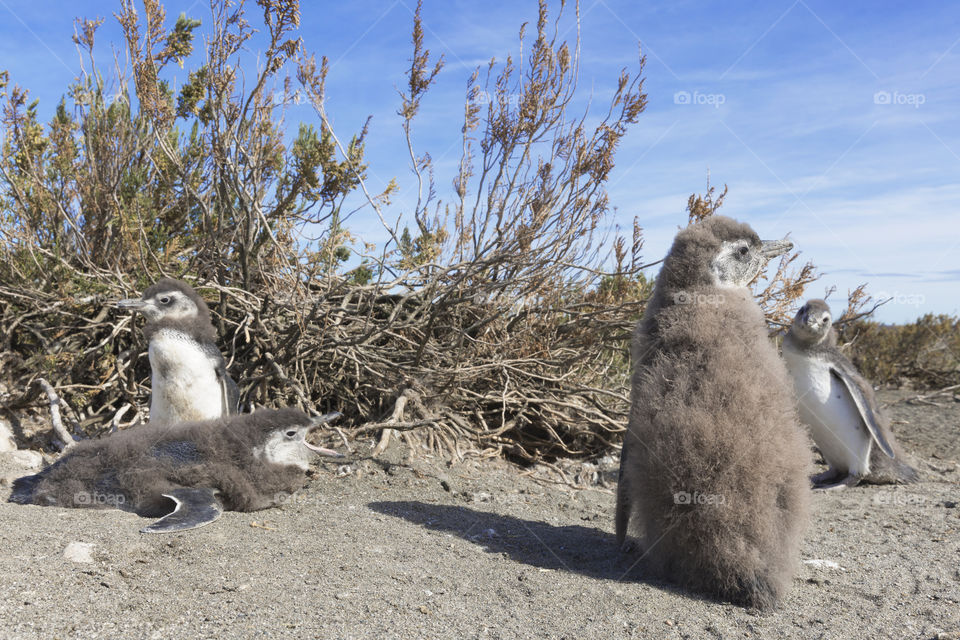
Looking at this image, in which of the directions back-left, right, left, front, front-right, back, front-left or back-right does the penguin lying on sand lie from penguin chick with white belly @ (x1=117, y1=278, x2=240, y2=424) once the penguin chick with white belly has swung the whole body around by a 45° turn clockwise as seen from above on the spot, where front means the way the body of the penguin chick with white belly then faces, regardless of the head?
left

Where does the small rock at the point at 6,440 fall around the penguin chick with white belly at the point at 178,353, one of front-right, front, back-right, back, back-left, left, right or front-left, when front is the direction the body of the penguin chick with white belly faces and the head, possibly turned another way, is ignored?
right

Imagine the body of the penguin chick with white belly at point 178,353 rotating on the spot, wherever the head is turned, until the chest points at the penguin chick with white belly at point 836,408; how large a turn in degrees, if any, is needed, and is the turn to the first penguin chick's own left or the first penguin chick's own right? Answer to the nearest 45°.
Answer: approximately 135° to the first penguin chick's own left

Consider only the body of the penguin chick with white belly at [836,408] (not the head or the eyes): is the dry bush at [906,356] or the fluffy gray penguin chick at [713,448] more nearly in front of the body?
the fluffy gray penguin chick

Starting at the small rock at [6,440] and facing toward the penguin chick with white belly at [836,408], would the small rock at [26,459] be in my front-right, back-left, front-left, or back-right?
front-right

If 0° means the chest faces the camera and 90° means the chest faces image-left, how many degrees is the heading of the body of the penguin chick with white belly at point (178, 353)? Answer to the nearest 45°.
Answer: approximately 45°

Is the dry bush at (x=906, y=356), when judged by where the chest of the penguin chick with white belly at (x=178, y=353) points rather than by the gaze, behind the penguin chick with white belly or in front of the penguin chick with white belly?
behind

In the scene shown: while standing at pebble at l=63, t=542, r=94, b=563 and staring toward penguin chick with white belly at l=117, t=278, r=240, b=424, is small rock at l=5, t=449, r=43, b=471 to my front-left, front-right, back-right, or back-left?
front-left

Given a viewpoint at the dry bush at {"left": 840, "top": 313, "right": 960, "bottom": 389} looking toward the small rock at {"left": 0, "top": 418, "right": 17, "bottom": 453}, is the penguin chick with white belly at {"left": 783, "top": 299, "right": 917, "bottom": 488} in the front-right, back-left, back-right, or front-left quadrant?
front-left

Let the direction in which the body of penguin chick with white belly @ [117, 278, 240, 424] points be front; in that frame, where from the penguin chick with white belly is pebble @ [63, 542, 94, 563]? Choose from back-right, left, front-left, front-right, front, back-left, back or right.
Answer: front-left

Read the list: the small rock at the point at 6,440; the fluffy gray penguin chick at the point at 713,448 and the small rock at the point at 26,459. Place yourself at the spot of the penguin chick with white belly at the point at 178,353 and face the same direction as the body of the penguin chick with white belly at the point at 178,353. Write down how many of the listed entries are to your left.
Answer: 1

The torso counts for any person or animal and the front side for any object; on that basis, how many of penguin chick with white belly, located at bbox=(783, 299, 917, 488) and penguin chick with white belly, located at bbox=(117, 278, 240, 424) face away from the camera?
0

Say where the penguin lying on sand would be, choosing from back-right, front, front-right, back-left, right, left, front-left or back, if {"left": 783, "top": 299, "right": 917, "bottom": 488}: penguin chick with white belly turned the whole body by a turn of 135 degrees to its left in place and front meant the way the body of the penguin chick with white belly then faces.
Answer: back-right

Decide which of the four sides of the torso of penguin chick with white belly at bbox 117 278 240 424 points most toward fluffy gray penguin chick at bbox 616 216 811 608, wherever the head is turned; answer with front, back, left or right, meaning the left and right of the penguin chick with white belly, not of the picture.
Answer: left
